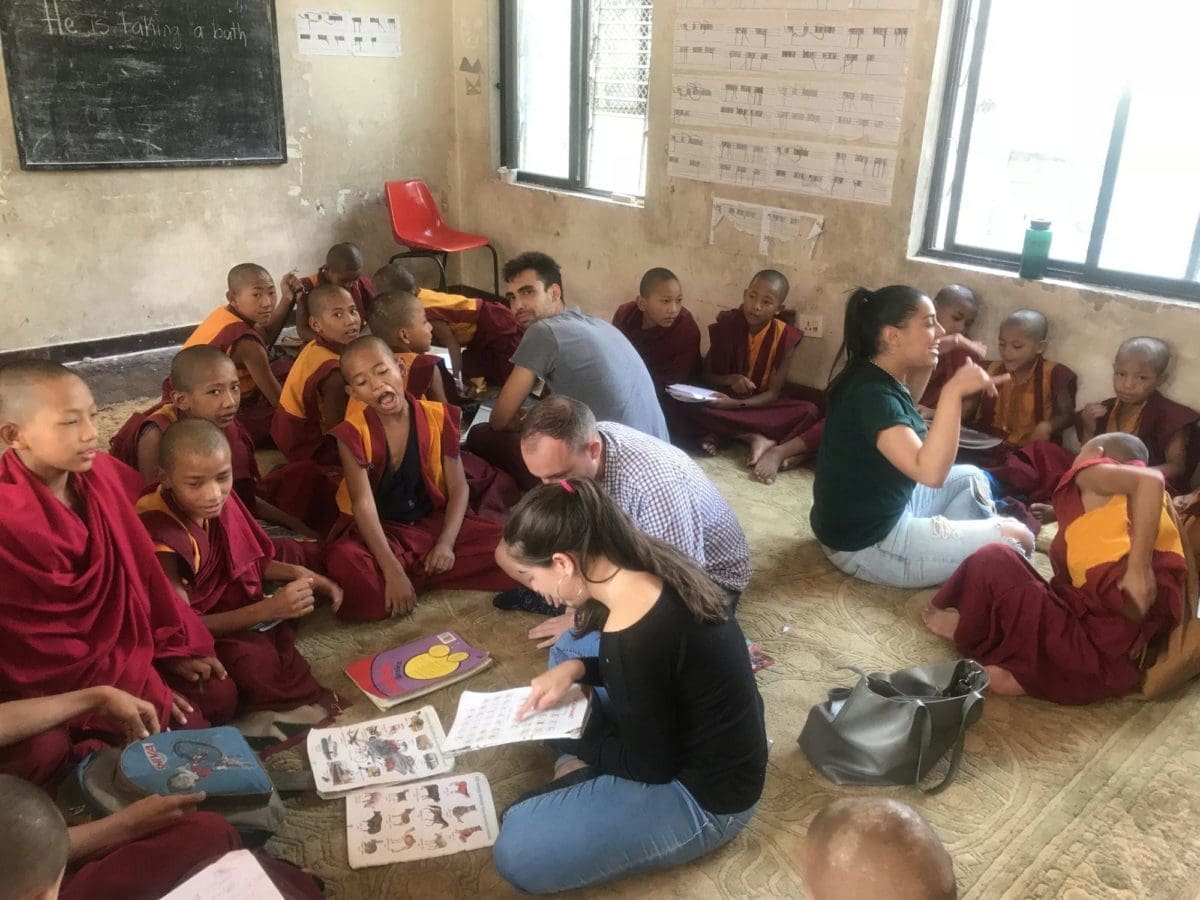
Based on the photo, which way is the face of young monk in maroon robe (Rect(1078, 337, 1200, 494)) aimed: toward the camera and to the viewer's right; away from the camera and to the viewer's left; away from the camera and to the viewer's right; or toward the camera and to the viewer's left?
toward the camera and to the viewer's left

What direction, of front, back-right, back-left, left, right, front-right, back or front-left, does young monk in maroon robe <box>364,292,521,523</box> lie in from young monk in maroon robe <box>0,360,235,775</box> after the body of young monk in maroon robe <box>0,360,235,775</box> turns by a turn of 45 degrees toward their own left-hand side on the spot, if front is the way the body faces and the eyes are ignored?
front-left

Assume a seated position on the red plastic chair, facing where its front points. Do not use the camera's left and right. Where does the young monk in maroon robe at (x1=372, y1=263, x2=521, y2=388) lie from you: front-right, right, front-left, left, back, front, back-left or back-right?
front-right

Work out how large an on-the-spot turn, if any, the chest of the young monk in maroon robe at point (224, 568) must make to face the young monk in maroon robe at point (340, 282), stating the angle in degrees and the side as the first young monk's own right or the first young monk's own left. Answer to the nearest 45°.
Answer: approximately 135° to the first young monk's own left

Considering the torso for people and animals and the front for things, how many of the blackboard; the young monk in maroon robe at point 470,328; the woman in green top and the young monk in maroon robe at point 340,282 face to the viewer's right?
1

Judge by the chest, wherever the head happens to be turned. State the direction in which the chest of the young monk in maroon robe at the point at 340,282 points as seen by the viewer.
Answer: toward the camera

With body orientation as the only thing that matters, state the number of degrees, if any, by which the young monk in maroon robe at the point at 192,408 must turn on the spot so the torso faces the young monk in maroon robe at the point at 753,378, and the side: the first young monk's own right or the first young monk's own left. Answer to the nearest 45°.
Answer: approximately 45° to the first young monk's own left

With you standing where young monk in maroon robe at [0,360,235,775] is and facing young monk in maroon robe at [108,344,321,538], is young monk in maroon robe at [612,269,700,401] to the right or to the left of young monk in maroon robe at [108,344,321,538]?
right

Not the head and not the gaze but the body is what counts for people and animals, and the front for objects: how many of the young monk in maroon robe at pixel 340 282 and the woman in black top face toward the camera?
1

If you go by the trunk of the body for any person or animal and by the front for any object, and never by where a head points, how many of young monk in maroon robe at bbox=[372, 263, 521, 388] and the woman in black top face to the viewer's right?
0

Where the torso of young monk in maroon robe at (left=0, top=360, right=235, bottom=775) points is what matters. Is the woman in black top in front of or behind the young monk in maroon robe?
in front

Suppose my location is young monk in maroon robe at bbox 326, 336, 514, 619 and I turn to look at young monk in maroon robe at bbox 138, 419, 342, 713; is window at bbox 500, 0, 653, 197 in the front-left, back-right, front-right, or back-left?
back-right

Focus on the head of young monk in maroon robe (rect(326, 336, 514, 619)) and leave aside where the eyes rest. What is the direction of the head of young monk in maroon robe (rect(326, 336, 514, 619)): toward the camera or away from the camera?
toward the camera

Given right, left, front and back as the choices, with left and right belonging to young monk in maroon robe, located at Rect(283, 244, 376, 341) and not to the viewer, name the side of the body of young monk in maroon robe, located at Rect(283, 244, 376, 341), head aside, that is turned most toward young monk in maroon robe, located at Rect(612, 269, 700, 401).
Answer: left

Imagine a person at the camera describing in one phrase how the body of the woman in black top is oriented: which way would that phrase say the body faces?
to the viewer's left

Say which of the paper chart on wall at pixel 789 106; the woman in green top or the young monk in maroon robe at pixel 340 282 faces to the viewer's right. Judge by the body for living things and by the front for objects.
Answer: the woman in green top
